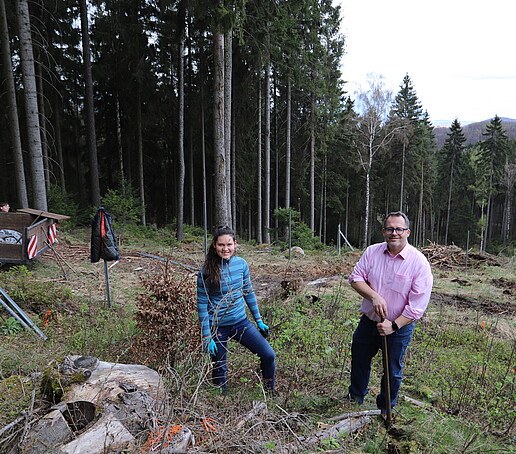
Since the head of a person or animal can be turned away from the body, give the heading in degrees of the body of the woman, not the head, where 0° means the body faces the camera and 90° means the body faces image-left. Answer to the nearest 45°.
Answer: approximately 0°

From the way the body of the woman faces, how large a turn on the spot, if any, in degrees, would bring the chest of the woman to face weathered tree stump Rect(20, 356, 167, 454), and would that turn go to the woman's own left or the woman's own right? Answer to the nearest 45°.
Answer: approximately 45° to the woman's own right

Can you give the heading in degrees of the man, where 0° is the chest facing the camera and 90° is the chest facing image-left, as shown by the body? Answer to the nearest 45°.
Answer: approximately 0°

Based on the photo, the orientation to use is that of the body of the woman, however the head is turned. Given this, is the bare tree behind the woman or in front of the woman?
behind

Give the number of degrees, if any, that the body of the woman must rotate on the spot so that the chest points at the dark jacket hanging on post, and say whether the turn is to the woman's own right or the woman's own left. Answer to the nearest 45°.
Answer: approximately 135° to the woman's own right

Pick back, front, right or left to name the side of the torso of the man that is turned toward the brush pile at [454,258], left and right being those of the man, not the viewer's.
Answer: back

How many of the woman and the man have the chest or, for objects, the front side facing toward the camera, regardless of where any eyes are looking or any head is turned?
2

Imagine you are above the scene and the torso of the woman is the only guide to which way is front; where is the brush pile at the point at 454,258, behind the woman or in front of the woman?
behind

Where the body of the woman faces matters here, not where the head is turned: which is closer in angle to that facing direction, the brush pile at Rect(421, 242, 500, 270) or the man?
the man

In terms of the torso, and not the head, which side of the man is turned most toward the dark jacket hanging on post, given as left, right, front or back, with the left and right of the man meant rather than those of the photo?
right

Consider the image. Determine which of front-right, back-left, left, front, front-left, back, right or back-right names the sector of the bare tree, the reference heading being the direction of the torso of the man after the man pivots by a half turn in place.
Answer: front
